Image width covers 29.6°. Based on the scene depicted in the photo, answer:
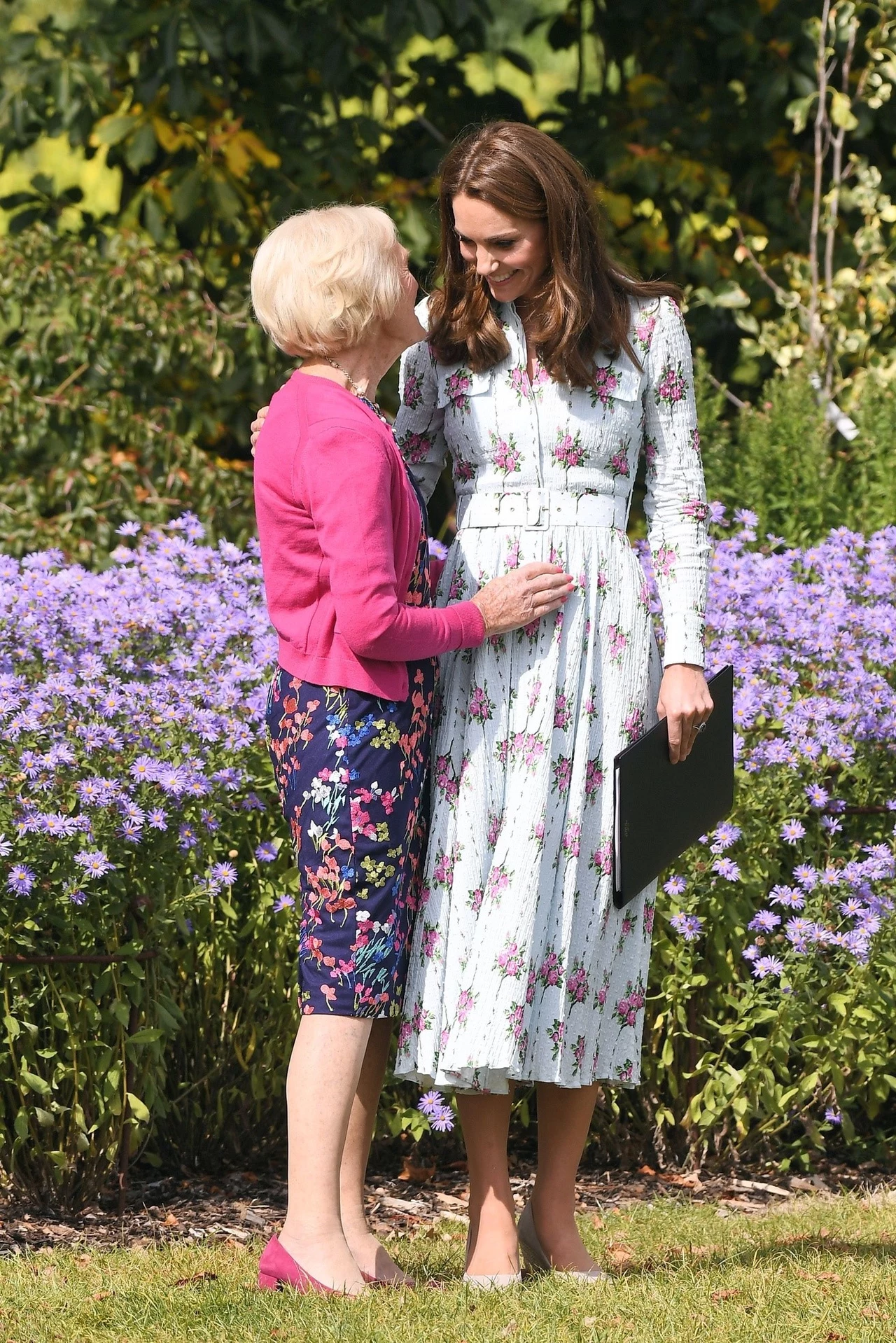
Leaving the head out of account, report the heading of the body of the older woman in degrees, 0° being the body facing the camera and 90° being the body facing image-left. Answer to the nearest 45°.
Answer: approximately 270°

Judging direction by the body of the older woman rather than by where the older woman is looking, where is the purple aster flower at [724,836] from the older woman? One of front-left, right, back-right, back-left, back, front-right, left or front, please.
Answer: front-left

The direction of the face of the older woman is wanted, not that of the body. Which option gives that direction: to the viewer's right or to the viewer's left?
to the viewer's right

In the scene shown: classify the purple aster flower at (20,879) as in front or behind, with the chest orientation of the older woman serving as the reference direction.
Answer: behind
